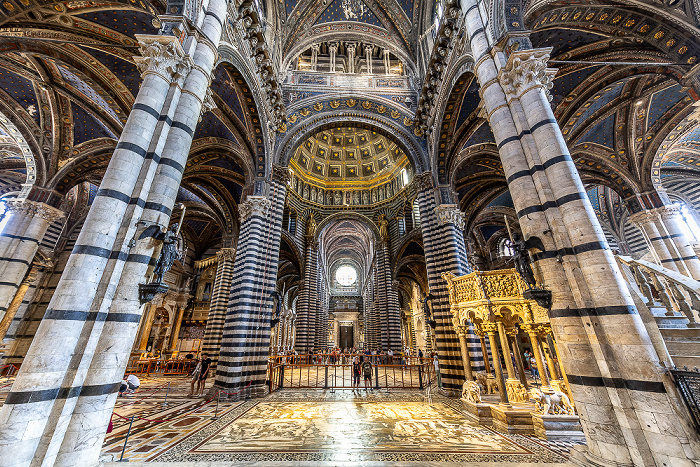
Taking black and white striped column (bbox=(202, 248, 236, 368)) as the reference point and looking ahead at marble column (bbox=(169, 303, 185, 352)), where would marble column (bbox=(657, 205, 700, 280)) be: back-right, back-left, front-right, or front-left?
back-right

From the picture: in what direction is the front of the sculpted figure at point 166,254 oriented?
to the viewer's right

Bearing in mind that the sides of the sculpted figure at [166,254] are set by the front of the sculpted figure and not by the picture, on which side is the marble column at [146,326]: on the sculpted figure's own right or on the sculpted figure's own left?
on the sculpted figure's own left

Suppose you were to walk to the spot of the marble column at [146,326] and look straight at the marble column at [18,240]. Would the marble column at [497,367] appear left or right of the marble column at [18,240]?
left

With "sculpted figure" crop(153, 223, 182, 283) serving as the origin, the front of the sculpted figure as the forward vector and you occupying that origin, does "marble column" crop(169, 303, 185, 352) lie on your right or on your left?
on your left
